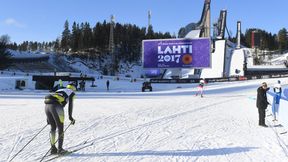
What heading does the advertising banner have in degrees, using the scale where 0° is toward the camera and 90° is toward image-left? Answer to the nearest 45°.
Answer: approximately 0°

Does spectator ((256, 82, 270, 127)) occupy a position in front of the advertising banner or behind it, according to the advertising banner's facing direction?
in front
